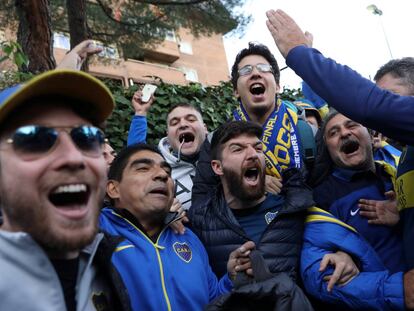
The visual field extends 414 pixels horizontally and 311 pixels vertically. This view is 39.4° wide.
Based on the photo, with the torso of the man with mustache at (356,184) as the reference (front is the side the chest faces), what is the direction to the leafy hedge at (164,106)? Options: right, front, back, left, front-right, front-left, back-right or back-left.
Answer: back-right

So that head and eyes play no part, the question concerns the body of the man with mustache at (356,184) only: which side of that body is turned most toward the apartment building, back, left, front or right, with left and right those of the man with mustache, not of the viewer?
back

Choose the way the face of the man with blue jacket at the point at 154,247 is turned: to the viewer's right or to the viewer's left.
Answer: to the viewer's right

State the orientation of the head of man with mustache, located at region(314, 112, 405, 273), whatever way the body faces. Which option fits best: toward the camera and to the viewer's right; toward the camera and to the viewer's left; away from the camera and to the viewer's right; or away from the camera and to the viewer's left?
toward the camera and to the viewer's left

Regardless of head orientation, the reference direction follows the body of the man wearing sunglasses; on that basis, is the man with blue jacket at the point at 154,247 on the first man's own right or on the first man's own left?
on the first man's own left

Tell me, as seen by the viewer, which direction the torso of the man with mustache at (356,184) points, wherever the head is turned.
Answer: toward the camera

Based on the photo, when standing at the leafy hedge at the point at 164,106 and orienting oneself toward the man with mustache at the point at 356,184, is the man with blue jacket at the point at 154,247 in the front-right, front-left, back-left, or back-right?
front-right

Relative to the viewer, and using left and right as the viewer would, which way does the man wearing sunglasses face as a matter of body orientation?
facing the viewer and to the right of the viewer
